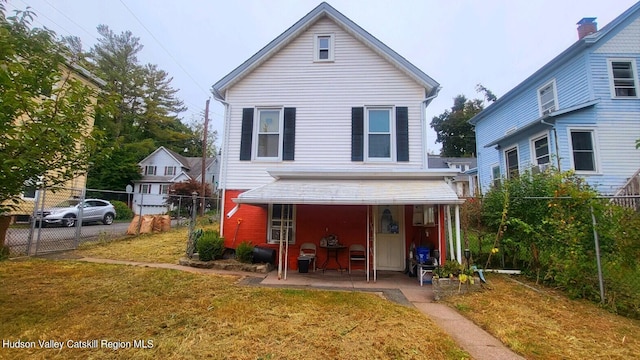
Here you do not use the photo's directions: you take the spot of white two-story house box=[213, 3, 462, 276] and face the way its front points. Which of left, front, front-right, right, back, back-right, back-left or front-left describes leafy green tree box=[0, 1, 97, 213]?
front-right

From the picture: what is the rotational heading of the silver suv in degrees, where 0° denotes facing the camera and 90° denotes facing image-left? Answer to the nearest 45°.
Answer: approximately 45°

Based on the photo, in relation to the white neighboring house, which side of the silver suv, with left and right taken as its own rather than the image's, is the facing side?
back

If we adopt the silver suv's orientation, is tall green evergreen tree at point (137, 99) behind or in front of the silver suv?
behind

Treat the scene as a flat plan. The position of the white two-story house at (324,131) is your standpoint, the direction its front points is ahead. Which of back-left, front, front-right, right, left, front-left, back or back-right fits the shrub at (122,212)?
back-right

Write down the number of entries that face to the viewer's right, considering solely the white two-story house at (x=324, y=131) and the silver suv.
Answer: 0

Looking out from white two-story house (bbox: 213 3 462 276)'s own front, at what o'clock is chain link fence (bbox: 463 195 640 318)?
The chain link fence is roughly at 10 o'clock from the white two-story house.

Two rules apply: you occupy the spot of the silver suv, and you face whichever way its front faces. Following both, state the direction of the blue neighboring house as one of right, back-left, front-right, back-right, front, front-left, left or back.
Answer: left

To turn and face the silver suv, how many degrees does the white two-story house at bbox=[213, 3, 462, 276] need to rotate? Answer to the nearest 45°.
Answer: approximately 90° to its right
